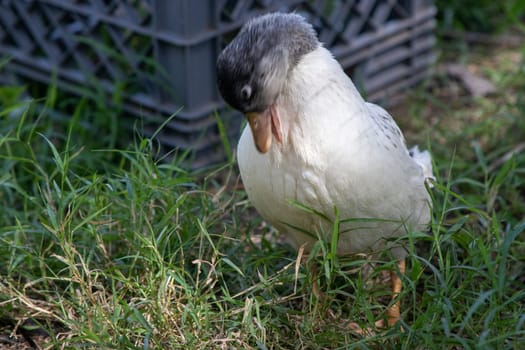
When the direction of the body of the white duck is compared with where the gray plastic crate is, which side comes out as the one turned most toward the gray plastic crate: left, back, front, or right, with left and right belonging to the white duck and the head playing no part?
right

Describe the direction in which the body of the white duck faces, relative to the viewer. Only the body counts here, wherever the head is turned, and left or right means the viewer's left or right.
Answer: facing the viewer and to the left of the viewer
